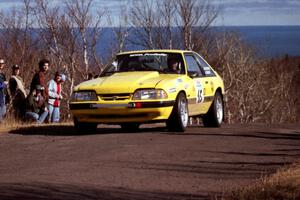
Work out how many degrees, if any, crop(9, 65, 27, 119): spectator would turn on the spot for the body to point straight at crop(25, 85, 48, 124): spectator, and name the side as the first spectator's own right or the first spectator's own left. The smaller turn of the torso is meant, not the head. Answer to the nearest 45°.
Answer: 0° — they already face them

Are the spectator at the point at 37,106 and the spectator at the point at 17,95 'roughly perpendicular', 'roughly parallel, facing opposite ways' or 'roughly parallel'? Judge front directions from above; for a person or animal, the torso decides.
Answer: roughly parallel

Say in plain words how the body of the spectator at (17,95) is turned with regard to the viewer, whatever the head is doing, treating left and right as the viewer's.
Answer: facing the viewer and to the right of the viewer

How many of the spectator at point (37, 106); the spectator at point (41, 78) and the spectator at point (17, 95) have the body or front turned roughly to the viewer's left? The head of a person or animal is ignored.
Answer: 0

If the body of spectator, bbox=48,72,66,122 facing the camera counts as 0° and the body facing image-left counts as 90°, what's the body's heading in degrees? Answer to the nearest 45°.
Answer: approximately 315°

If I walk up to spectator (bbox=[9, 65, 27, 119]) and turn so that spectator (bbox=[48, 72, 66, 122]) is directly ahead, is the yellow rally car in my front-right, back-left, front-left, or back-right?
front-right

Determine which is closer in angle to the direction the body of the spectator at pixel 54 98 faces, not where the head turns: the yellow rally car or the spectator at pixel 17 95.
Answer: the yellow rally car

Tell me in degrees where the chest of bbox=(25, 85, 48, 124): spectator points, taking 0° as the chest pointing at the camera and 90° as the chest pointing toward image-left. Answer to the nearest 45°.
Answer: approximately 315°

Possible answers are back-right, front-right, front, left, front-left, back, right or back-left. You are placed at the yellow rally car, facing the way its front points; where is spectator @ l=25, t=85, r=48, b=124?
right

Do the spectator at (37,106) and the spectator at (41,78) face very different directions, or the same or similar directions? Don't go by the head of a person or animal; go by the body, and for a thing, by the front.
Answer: same or similar directions
